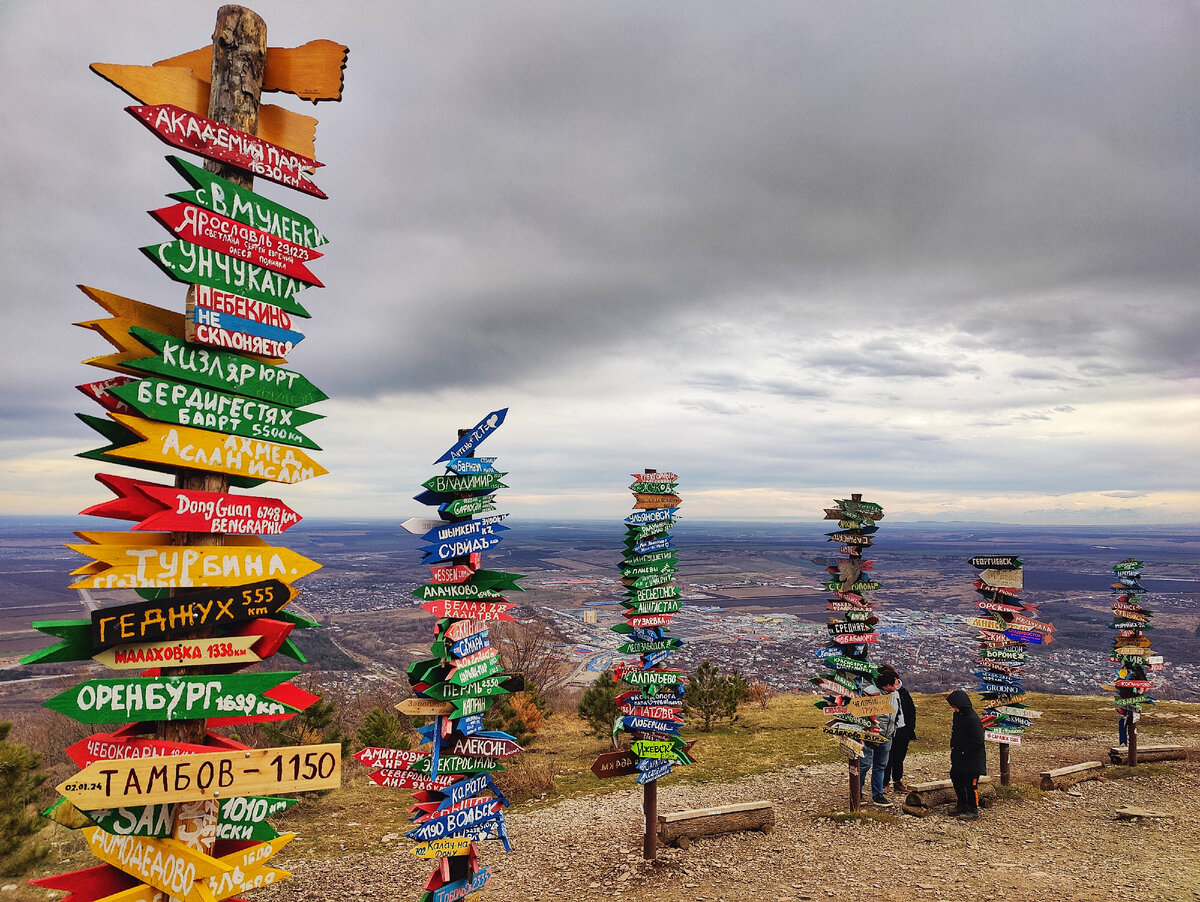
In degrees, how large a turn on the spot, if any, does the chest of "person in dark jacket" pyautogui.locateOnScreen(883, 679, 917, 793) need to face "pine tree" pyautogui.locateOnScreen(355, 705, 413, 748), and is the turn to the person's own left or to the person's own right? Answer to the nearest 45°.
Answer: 0° — they already face it

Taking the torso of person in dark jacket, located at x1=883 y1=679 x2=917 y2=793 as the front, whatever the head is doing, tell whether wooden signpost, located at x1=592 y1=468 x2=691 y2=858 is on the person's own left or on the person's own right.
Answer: on the person's own left

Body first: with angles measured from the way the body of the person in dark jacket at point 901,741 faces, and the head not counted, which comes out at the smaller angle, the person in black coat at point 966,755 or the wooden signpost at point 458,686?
the wooden signpost

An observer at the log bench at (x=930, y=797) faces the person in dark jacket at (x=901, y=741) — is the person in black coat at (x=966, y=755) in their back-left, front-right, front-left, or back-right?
back-right

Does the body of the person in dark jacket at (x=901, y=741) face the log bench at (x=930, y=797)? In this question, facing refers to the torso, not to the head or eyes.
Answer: no

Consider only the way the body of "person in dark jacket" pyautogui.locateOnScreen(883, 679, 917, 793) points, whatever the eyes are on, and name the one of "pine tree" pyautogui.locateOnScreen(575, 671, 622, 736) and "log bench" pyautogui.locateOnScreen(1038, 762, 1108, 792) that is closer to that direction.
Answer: the pine tree

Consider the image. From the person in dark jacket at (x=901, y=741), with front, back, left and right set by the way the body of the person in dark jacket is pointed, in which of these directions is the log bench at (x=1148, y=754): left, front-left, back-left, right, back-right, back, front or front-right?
back-right

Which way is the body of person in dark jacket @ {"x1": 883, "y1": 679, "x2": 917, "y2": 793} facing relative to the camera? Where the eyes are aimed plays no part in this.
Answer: to the viewer's left

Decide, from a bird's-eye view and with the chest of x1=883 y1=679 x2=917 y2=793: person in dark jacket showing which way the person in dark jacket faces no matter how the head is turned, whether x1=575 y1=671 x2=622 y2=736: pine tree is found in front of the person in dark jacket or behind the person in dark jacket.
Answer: in front

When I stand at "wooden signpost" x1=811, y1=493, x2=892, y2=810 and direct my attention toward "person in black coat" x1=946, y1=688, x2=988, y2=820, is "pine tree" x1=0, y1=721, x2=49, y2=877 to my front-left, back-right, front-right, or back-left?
back-right

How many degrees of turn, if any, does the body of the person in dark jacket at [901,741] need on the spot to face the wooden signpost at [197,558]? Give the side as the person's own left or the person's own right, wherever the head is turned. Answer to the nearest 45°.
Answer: approximately 90° to the person's own left

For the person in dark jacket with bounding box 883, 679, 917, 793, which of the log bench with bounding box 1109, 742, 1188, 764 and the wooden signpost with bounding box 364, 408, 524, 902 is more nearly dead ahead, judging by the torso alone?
the wooden signpost

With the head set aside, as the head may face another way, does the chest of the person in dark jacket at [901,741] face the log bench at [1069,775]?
no

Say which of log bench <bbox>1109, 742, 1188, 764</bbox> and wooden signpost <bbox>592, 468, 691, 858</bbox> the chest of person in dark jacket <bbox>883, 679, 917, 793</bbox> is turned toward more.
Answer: the wooden signpost
